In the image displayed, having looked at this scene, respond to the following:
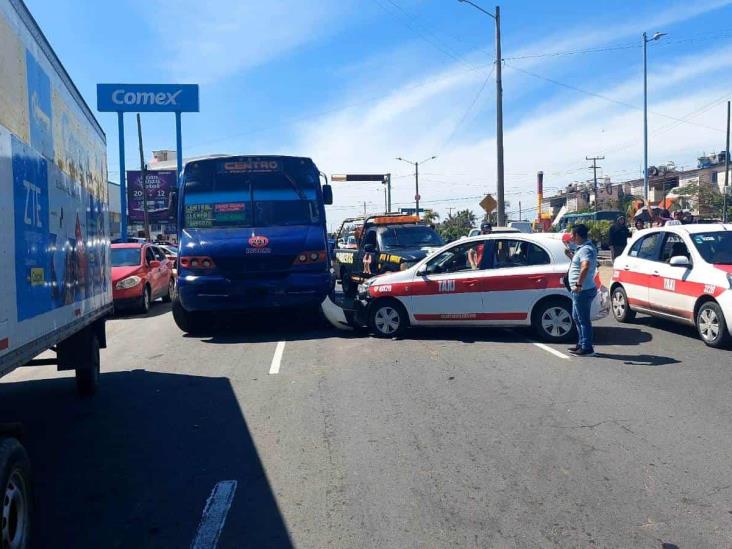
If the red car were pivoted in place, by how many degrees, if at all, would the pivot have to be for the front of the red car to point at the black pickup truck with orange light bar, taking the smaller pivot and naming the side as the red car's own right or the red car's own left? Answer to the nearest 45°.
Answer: approximately 135° to the red car's own left

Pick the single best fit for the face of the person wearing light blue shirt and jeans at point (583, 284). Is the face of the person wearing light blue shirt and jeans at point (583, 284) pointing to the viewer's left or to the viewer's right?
to the viewer's left

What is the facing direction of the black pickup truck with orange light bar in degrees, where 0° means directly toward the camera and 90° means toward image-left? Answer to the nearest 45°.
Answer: approximately 315°

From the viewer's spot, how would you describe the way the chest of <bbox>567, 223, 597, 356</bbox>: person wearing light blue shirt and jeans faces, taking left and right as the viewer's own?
facing to the left of the viewer

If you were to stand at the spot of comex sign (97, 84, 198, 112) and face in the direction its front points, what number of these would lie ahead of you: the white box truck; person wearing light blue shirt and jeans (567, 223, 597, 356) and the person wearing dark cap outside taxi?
3

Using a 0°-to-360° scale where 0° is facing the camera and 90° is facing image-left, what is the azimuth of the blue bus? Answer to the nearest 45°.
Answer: approximately 0°

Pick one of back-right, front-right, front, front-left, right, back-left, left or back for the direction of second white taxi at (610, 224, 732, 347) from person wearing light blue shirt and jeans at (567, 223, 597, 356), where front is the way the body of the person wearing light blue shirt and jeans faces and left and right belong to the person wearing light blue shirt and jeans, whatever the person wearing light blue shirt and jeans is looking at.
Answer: back-right

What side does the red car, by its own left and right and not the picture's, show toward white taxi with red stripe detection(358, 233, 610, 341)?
left

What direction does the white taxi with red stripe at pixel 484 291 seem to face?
to the viewer's left

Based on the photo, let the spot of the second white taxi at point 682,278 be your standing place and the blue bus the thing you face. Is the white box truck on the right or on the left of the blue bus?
left
